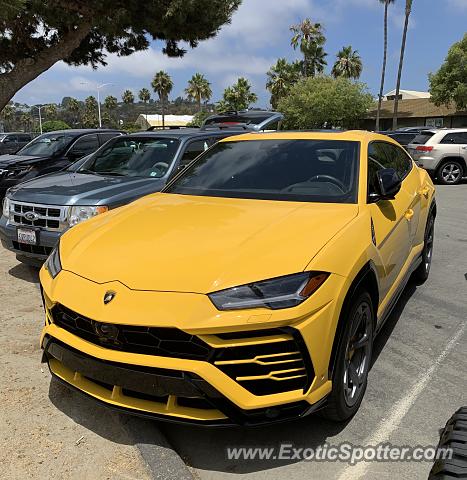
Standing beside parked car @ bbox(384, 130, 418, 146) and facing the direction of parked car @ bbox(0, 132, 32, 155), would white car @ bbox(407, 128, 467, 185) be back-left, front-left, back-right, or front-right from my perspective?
back-left

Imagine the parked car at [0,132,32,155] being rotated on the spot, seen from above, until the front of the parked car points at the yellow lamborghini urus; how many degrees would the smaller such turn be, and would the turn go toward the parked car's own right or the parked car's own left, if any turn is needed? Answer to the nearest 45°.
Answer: approximately 45° to the parked car's own left

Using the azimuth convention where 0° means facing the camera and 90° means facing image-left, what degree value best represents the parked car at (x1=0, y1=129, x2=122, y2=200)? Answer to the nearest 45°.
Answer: approximately 45°

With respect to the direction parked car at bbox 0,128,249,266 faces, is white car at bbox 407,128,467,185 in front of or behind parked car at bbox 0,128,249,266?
behind

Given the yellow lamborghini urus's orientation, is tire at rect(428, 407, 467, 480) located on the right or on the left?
on its left

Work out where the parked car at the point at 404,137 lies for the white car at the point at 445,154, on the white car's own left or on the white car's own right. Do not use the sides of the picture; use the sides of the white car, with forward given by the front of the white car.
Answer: on the white car's own left

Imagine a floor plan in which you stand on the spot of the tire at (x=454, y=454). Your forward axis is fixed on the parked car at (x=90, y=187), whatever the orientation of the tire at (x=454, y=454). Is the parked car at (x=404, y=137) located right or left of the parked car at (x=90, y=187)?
right

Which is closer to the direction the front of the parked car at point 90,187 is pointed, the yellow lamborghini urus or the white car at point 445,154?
the yellow lamborghini urus

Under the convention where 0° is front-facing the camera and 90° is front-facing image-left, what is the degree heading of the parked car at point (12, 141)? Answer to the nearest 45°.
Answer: approximately 45°

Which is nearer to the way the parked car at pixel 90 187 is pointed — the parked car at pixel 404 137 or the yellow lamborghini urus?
the yellow lamborghini urus

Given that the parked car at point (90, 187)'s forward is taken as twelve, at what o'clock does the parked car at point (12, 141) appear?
the parked car at point (12, 141) is roughly at 4 o'clock from the parked car at point (90, 187).

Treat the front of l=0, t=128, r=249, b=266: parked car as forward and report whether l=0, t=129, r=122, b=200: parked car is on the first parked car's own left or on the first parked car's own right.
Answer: on the first parked car's own right
